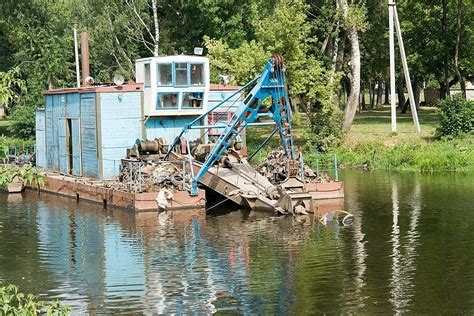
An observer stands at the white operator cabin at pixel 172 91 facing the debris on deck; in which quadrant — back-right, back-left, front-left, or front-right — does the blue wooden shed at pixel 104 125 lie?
back-right

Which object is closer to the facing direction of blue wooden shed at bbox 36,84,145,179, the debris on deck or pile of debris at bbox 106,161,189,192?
the pile of debris

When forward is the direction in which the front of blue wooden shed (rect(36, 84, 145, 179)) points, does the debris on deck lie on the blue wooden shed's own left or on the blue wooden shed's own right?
on the blue wooden shed's own left

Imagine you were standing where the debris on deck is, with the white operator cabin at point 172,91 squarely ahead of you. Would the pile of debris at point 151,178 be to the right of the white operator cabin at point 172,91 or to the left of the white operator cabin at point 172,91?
left

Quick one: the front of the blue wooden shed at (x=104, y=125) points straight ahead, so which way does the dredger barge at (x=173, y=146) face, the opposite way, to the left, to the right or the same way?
to the left

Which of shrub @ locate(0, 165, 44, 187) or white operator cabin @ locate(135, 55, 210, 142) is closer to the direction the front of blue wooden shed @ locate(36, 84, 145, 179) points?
the shrub

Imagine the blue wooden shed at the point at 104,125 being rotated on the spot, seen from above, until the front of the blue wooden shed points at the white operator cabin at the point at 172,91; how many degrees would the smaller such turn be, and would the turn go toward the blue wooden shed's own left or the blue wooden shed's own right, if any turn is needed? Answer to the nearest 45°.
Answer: approximately 135° to the blue wooden shed's own left

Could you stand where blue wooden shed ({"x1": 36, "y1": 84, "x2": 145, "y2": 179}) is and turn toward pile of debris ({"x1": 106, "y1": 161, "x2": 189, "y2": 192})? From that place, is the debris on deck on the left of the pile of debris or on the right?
left

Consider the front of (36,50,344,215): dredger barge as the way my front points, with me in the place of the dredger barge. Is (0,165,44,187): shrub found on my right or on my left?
on my right

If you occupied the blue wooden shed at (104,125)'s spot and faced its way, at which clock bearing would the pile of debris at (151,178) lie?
The pile of debris is roughly at 10 o'clock from the blue wooden shed.
